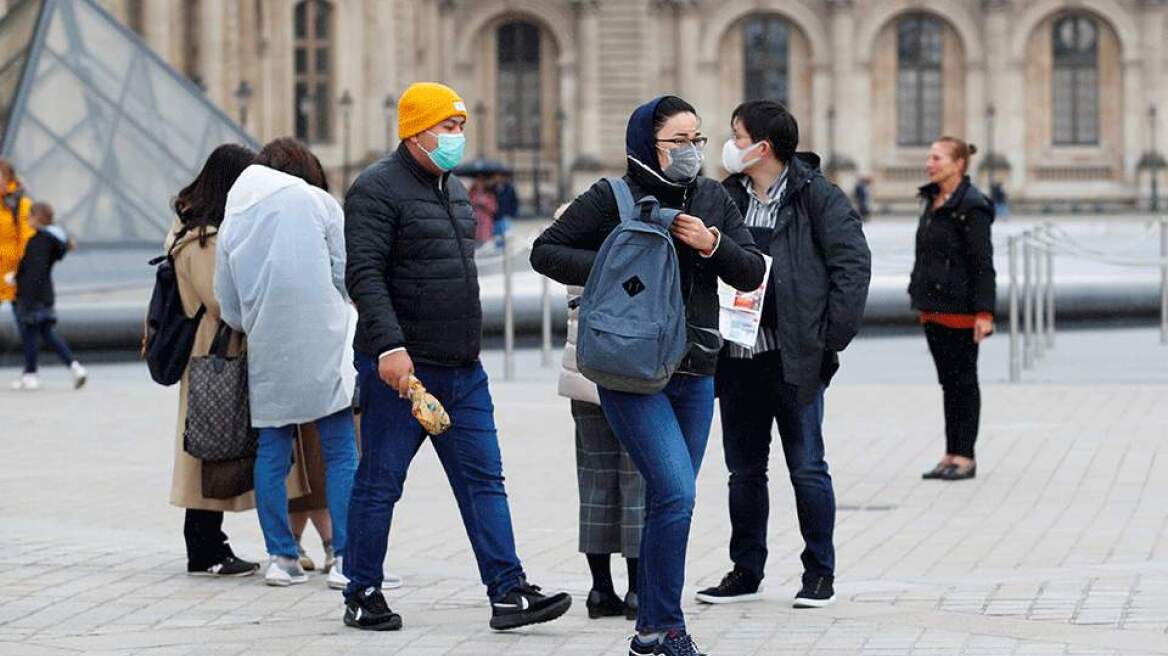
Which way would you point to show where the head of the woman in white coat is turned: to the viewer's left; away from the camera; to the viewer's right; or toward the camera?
away from the camera

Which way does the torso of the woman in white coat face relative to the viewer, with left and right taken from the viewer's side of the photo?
facing away from the viewer and to the right of the viewer

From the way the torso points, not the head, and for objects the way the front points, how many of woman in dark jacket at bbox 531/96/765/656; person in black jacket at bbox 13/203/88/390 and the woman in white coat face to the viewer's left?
1

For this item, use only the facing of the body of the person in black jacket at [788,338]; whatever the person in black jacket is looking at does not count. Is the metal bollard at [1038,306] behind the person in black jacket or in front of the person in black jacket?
behind

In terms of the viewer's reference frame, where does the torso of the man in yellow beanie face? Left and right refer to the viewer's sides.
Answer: facing the viewer and to the right of the viewer

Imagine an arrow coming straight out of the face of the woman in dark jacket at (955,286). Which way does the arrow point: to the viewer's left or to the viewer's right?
to the viewer's left

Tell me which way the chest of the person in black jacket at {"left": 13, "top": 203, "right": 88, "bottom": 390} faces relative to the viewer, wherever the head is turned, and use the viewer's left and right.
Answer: facing to the left of the viewer

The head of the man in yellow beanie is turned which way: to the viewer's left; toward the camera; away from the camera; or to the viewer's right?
to the viewer's right

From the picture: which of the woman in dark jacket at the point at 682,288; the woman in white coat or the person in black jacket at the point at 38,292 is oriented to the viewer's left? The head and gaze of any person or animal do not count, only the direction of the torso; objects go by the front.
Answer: the person in black jacket

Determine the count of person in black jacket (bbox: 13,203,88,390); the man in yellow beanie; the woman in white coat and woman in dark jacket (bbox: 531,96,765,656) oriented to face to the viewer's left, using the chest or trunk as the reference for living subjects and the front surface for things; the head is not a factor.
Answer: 1

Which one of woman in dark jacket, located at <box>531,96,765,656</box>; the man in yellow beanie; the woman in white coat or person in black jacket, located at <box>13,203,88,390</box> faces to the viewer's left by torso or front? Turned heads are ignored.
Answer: the person in black jacket

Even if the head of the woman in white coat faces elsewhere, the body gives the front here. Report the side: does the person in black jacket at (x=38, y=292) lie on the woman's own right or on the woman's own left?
on the woman's own left

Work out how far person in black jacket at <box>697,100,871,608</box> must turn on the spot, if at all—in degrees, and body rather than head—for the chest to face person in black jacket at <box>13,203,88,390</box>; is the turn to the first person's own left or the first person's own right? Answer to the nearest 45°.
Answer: approximately 90° to the first person's own right

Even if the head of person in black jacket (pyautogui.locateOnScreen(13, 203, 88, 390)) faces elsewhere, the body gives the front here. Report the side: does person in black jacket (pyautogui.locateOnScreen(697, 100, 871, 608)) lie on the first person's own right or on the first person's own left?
on the first person's own left

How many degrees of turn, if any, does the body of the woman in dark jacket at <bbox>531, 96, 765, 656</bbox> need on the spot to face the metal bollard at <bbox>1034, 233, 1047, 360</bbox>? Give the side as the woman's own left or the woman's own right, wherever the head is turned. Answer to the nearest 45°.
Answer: approximately 135° to the woman's own left

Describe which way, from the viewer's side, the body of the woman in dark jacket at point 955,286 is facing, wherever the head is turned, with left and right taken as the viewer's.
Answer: facing the viewer and to the left of the viewer
